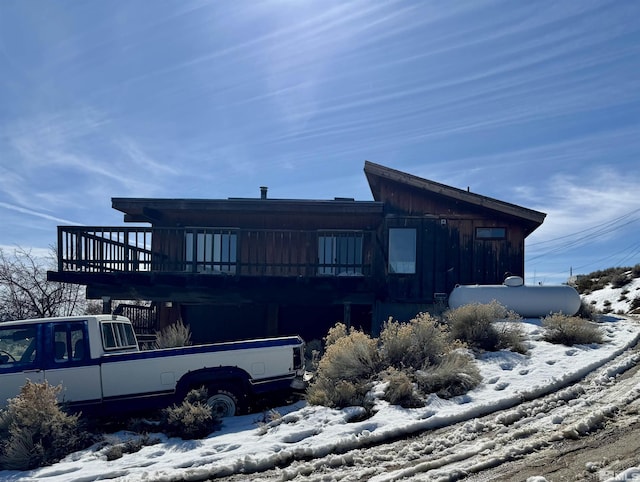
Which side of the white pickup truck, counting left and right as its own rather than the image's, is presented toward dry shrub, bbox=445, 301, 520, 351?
back

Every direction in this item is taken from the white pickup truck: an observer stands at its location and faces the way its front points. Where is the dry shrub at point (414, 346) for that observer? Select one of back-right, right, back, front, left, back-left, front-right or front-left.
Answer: back

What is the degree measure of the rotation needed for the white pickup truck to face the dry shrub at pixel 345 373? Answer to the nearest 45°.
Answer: approximately 180°

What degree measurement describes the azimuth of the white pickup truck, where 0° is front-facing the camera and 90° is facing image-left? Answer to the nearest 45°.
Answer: approximately 90°

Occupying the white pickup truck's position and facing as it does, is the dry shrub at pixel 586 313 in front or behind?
behind

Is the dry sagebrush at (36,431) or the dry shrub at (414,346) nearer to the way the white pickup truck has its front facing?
the dry sagebrush

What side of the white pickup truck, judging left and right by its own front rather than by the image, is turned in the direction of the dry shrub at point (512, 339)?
back

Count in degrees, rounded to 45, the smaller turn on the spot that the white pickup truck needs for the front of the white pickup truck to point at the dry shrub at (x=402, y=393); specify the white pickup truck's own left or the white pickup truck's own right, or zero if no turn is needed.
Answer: approximately 135° to the white pickup truck's own left

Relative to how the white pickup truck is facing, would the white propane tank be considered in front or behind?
behind

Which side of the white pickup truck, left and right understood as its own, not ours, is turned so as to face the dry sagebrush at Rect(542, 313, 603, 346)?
back
